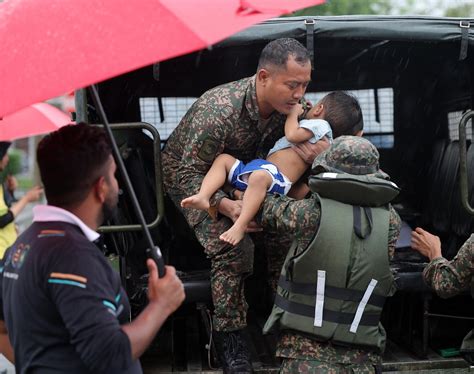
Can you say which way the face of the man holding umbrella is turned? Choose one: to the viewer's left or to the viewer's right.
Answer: to the viewer's right

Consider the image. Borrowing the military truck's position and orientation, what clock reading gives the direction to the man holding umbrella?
The man holding umbrella is roughly at 7 o'clock from the military truck.

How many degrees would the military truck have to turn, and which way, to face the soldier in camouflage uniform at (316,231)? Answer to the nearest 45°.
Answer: approximately 180°

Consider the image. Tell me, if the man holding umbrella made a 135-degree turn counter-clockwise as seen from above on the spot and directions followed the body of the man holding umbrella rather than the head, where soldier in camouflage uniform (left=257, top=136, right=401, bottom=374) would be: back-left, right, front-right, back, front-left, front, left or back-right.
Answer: back-right

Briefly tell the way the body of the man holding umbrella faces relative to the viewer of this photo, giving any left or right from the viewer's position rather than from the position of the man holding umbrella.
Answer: facing away from the viewer and to the right of the viewer

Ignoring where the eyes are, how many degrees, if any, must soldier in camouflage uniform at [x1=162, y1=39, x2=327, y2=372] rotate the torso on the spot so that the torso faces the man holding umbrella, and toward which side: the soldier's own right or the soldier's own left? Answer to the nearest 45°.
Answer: approximately 45° to the soldier's own right

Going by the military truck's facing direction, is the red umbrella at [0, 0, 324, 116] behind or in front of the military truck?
behind

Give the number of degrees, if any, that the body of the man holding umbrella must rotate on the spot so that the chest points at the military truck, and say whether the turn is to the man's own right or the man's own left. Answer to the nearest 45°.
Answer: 0° — they already face it

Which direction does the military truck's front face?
away from the camera

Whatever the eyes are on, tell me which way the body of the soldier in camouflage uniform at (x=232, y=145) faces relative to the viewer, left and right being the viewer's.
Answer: facing the viewer and to the right of the viewer
